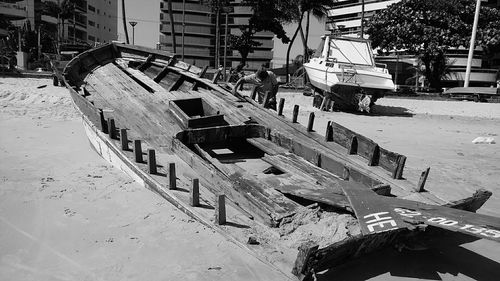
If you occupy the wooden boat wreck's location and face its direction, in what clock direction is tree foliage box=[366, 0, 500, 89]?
The tree foliage is roughly at 2 o'clock from the wooden boat wreck.

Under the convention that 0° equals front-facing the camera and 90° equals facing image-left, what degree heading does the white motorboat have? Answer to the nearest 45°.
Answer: approximately 135°

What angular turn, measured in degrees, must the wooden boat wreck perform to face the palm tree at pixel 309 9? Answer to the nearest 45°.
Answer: approximately 45° to its right

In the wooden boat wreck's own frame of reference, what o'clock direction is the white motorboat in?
The white motorboat is roughly at 2 o'clock from the wooden boat wreck.

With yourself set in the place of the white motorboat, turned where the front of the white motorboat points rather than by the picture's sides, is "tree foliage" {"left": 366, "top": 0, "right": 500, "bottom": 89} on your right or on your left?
on your right

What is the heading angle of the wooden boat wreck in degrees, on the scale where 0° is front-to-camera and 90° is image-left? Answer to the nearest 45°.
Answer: approximately 135°

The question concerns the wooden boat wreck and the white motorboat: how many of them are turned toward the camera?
0
